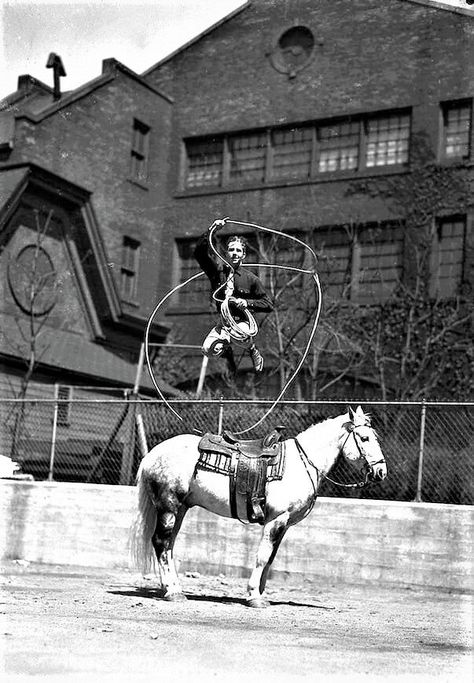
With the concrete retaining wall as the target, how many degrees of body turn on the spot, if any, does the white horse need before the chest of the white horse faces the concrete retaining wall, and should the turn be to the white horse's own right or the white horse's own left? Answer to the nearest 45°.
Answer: approximately 90° to the white horse's own left

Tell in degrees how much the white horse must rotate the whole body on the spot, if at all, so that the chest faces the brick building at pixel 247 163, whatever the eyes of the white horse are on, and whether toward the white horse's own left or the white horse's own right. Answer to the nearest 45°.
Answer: approximately 90° to the white horse's own left

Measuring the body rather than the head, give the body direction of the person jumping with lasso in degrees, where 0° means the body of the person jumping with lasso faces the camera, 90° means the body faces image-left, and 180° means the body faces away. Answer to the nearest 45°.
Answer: approximately 0°

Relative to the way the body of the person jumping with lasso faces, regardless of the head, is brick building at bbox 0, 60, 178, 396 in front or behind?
behind

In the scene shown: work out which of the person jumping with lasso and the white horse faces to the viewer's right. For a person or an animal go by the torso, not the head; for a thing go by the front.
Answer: the white horse

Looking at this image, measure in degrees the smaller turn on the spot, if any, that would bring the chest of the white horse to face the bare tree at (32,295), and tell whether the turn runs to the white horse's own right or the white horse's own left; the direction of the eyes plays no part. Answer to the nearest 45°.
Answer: approximately 135° to the white horse's own left

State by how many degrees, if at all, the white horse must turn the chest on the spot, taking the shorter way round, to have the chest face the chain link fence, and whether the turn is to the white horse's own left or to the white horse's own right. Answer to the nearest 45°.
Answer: approximately 90° to the white horse's own left

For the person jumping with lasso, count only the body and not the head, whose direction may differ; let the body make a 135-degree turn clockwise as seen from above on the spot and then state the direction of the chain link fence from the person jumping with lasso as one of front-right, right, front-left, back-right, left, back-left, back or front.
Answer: front-right

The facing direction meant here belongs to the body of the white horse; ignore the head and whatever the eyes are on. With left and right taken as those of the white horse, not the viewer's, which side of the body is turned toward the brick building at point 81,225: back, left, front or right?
left

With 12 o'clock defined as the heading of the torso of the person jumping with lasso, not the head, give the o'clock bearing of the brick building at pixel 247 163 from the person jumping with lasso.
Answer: The brick building is roughly at 6 o'clock from the person jumping with lasso.

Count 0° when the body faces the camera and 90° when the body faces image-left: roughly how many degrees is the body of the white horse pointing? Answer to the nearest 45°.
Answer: approximately 270°

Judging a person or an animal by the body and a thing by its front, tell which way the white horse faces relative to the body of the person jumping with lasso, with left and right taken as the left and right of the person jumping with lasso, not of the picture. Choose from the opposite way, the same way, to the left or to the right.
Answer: to the left
